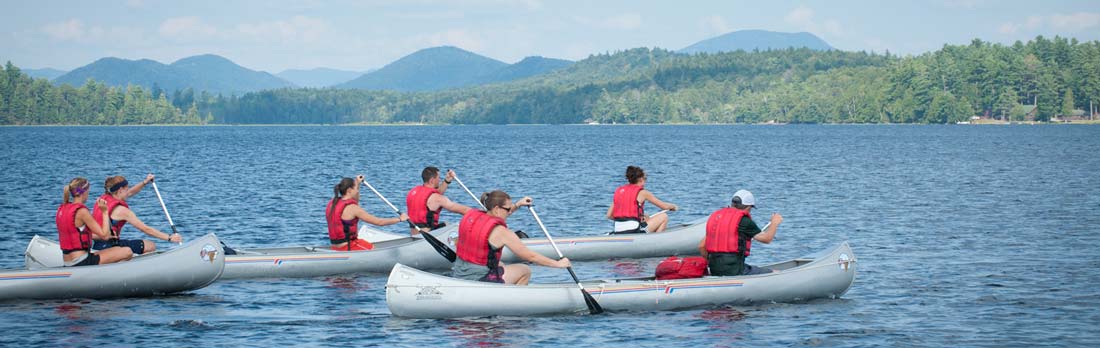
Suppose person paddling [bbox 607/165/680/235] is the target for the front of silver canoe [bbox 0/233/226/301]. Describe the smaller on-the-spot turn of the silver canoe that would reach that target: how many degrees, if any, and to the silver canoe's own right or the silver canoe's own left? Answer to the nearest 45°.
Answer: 0° — it already faces them

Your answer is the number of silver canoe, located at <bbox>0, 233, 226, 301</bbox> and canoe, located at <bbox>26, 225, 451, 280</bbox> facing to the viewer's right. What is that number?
2

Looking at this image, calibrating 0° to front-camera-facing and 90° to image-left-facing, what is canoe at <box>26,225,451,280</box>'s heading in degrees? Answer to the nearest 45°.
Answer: approximately 270°

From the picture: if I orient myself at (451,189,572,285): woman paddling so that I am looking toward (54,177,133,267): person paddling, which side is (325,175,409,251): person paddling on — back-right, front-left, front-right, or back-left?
front-right

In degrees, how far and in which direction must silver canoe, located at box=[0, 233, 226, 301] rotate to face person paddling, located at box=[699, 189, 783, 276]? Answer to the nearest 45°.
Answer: approximately 45° to its right

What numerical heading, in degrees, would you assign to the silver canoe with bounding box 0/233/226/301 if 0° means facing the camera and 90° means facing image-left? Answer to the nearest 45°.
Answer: approximately 270°

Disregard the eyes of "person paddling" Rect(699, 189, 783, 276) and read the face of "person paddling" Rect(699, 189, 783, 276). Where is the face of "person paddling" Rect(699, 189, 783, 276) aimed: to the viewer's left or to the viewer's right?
to the viewer's right

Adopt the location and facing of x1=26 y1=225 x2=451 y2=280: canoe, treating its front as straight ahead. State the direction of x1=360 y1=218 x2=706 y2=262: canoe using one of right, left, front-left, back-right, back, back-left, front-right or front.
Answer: front

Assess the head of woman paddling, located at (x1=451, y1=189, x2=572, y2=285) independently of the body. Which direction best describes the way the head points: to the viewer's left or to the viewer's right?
to the viewer's right

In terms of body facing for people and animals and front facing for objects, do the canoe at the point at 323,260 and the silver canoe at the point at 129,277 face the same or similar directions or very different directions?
same or similar directions

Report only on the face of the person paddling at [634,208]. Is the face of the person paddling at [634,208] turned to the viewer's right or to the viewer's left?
to the viewer's right

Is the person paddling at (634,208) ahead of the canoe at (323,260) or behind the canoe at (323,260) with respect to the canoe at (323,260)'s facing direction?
ahead
